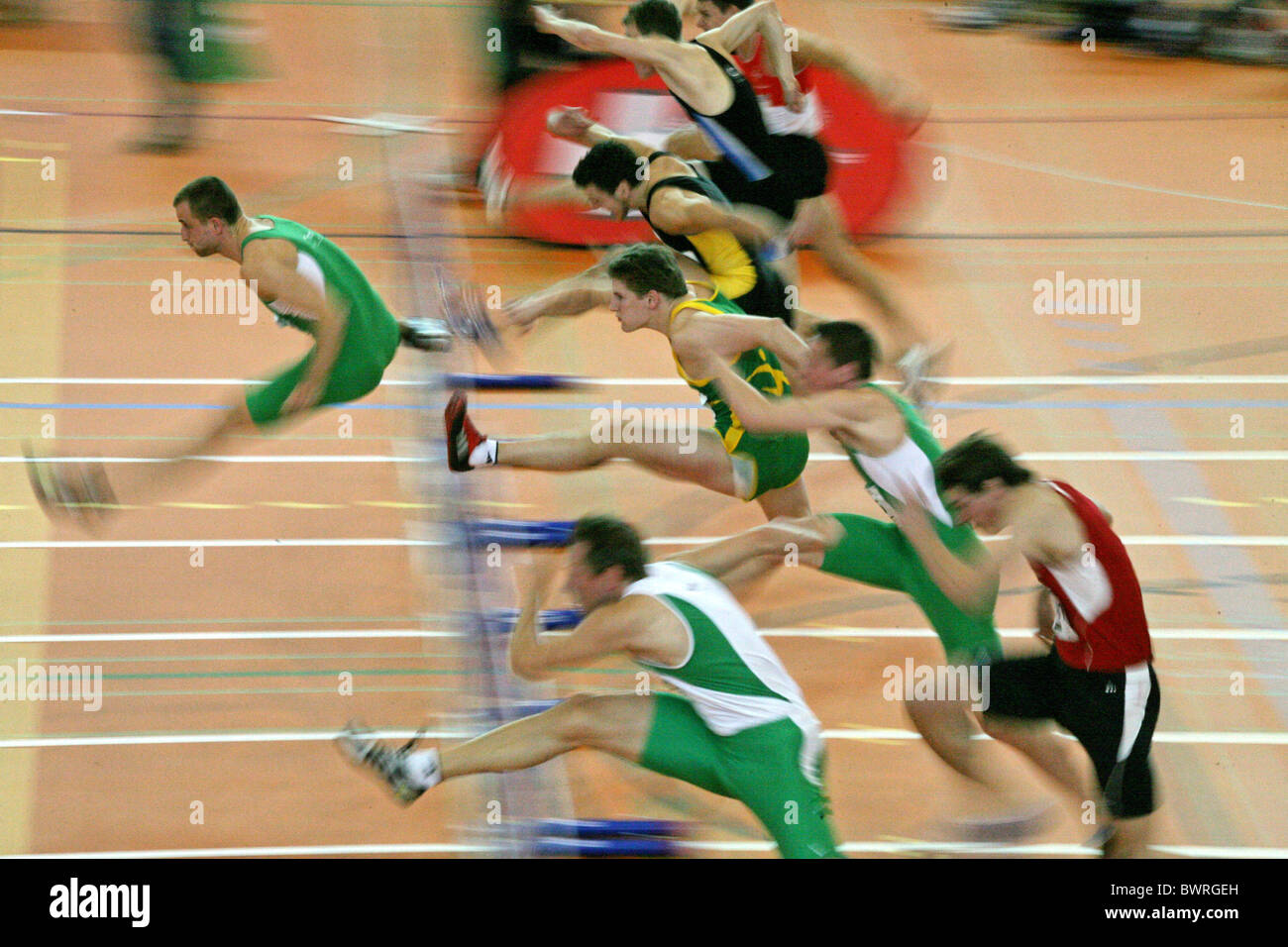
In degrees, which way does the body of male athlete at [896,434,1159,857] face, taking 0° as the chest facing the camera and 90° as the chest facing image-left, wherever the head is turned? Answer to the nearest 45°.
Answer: approximately 90°

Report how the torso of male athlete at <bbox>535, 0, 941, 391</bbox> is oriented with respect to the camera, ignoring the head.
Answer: to the viewer's left

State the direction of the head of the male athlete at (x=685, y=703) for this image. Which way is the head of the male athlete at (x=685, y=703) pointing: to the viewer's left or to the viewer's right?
to the viewer's left

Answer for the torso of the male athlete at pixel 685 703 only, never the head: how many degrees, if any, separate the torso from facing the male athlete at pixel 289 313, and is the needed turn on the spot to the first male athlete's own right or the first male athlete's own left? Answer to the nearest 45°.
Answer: approximately 45° to the first male athlete's own right

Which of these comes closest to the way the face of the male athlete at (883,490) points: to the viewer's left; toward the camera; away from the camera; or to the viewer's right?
to the viewer's left

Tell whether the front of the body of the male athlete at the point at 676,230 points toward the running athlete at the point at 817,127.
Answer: no

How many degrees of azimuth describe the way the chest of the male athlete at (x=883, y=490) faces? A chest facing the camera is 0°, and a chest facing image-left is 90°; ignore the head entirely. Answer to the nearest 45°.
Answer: approximately 90°

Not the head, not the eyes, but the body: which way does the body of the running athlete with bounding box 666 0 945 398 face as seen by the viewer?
to the viewer's left

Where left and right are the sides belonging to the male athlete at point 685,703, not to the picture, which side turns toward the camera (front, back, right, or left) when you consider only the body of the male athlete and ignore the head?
left

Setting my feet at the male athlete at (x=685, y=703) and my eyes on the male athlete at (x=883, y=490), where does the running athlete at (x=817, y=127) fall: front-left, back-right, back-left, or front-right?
front-left

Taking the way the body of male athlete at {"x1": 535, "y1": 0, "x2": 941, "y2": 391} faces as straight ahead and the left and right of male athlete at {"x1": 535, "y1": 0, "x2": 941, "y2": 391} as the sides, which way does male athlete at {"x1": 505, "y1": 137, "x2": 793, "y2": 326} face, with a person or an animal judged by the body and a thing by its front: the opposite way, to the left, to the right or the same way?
the same way

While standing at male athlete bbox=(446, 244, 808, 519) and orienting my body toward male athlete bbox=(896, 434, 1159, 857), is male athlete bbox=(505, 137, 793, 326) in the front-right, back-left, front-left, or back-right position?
back-left

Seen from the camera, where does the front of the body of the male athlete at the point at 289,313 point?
to the viewer's left

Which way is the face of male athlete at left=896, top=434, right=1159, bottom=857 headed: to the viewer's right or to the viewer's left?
to the viewer's left

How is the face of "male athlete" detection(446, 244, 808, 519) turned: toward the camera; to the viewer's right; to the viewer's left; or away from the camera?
to the viewer's left
